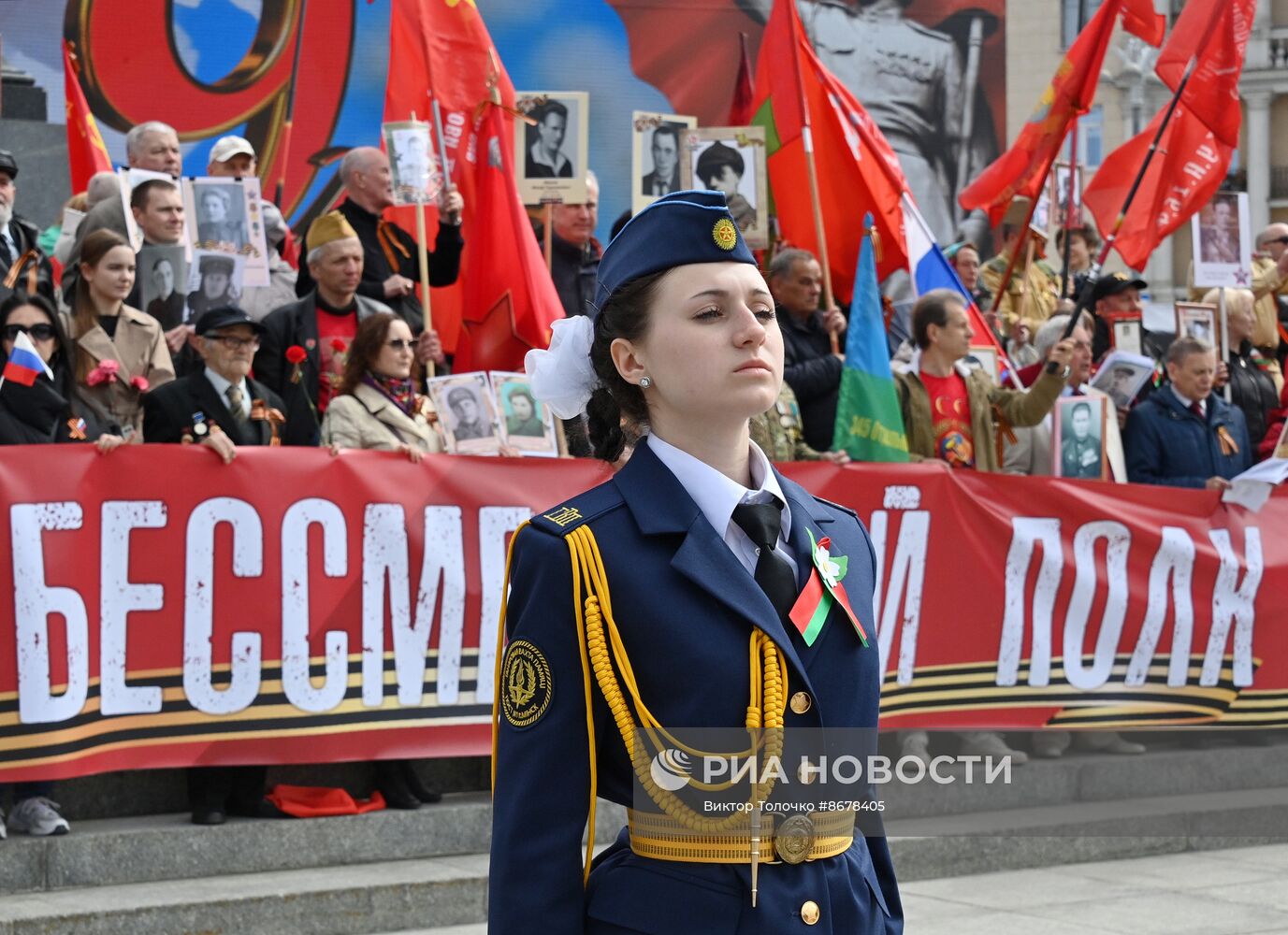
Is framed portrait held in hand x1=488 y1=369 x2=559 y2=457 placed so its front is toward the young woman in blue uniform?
yes

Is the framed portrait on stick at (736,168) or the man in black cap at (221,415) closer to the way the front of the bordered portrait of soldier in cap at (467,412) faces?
the man in black cap

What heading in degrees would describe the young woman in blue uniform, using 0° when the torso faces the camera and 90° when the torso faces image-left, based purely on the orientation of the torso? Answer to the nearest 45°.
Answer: approximately 315°

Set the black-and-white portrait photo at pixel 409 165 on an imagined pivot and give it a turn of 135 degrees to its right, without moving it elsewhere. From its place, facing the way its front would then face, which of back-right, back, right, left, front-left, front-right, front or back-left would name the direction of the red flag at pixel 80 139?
front

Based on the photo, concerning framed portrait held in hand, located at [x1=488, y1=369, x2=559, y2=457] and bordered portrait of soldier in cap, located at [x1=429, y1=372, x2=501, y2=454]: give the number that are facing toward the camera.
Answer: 2

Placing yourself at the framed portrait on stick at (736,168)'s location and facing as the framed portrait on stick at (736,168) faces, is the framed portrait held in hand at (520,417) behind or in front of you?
in front

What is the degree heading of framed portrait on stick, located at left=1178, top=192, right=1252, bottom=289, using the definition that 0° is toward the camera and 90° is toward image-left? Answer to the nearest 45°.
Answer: approximately 0°

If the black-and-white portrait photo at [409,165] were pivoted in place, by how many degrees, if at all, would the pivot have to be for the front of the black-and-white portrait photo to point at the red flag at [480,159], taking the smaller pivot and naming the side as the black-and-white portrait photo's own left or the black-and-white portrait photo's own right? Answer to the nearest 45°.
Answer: approximately 135° to the black-and-white portrait photo's own left

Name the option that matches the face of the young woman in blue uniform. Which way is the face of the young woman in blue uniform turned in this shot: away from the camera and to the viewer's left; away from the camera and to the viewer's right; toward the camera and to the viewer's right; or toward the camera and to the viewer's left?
toward the camera and to the viewer's right
